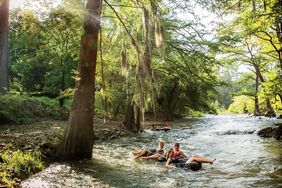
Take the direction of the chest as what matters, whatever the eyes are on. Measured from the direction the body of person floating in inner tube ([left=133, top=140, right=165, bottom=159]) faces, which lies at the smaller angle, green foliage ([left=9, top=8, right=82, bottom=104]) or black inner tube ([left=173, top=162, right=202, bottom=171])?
the green foliage

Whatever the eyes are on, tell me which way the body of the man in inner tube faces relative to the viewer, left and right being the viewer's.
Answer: facing the viewer and to the right of the viewer

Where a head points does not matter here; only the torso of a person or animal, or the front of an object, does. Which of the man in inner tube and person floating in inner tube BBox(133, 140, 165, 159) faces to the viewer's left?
the person floating in inner tube

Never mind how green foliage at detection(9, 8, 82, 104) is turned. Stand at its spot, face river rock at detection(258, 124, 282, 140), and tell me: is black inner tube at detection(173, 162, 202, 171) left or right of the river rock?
right

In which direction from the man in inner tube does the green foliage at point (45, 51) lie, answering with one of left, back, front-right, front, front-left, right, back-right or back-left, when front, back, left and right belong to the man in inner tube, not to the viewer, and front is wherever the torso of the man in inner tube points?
back

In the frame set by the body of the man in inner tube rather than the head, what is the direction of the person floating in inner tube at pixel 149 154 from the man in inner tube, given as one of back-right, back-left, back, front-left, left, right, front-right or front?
back

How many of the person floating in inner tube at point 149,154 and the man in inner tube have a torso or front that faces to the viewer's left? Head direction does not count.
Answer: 1

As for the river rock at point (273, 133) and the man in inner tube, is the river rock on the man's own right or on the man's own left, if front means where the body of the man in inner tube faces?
on the man's own left

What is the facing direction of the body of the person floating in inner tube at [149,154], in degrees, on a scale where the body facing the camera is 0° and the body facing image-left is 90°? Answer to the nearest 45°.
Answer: approximately 90°

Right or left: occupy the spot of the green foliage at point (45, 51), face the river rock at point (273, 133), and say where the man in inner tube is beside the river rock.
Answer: right

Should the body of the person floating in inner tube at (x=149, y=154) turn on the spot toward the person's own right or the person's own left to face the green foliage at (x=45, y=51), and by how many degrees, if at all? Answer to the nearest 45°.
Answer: approximately 45° to the person's own right

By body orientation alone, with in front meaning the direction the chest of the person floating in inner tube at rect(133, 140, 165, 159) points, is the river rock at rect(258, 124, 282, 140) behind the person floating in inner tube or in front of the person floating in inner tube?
behind
